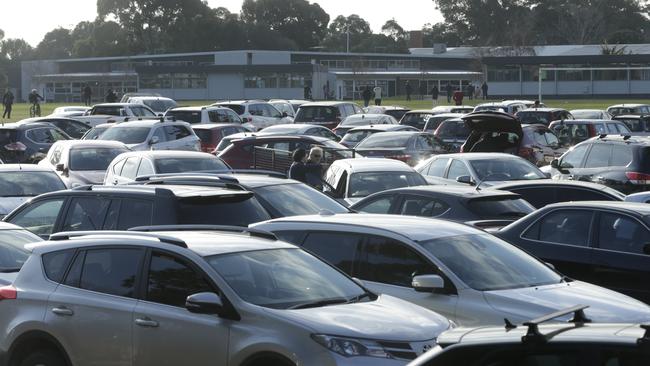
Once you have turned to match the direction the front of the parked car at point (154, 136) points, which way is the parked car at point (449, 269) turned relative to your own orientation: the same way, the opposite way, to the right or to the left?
to the left

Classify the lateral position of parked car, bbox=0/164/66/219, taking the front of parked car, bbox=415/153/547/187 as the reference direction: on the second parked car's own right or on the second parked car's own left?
on the second parked car's own right

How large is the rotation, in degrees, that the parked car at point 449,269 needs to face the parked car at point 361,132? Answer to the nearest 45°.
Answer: approximately 135° to its left

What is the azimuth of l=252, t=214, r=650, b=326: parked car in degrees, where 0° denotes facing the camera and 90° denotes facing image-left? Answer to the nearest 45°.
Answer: approximately 315°

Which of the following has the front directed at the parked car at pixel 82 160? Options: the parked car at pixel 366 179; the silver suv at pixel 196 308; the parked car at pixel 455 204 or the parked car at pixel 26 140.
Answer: the parked car at pixel 455 204

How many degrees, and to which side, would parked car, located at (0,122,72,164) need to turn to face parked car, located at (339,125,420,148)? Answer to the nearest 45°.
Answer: approximately 45° to its right

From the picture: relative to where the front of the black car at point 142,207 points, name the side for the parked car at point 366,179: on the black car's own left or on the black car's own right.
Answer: on the black car's own right

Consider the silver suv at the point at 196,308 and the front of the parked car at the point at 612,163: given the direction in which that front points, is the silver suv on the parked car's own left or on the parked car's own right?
on the parked car's own left

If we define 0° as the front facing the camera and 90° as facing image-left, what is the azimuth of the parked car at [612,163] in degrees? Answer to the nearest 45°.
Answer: approximately 135°

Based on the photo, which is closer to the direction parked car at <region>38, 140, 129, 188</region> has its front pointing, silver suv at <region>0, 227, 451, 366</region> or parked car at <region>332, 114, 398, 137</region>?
the silver suv

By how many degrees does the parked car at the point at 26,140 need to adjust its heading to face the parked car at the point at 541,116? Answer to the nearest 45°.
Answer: approximately 45° to its right
